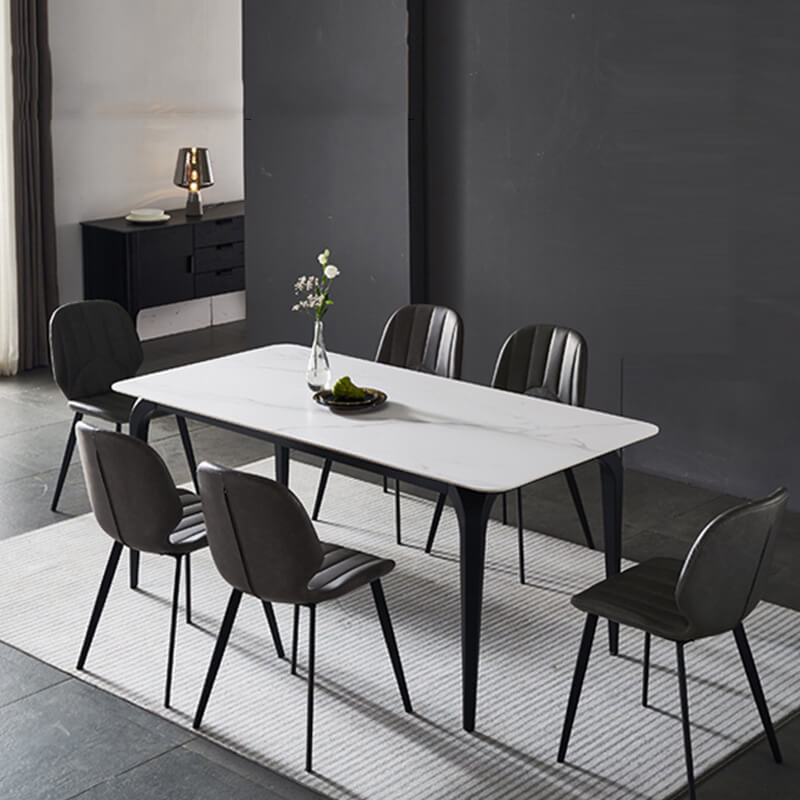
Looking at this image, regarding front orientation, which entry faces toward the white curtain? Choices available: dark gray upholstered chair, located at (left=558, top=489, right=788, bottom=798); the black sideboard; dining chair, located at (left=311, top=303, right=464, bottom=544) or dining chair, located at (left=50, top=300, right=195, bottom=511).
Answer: the dark gray upholstered chair

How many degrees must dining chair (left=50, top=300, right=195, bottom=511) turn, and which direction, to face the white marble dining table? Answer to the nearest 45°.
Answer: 0° — it already faces it

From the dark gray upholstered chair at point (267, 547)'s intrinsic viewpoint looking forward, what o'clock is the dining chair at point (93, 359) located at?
The dining chair is roughly at 10 o'clock from the dark gray upholstered chair.

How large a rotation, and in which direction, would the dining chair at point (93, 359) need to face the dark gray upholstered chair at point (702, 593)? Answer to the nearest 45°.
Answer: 0° — it already faces it

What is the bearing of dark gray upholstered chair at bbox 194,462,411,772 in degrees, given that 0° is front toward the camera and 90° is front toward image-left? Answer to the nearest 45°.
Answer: approximately 225°

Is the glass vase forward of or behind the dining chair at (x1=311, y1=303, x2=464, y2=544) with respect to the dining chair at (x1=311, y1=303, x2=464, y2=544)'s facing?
forward

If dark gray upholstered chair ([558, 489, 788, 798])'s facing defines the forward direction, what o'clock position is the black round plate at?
The black round plate is roughly at 12 o'clock from the dark gray upholstered chair.

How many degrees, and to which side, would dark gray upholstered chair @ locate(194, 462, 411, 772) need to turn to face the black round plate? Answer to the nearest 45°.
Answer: approximately 45° to its left

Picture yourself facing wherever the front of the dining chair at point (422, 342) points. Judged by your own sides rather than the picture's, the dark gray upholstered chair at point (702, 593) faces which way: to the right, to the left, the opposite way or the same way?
to the right

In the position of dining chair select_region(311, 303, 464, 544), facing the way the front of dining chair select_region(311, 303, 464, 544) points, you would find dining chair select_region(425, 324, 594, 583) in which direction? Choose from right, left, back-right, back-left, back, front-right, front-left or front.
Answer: left

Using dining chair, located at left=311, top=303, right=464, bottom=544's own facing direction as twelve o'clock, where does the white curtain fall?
The white curtain is roughly at 3 o'clock from the dining chair.

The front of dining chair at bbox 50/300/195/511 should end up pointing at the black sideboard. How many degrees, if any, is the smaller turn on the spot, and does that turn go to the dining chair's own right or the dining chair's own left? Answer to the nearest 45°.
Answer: approximately 135° to the dining chair's own left

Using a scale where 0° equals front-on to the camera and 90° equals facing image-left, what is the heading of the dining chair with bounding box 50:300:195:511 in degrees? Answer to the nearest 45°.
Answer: approximately 315°

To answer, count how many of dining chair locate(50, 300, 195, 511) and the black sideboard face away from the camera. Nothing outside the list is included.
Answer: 0

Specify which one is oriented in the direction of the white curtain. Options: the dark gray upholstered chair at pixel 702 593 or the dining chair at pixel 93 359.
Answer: the dark gray upholstered chair

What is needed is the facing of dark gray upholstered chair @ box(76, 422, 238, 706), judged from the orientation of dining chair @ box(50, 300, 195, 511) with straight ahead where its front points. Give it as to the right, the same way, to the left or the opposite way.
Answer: to the left
